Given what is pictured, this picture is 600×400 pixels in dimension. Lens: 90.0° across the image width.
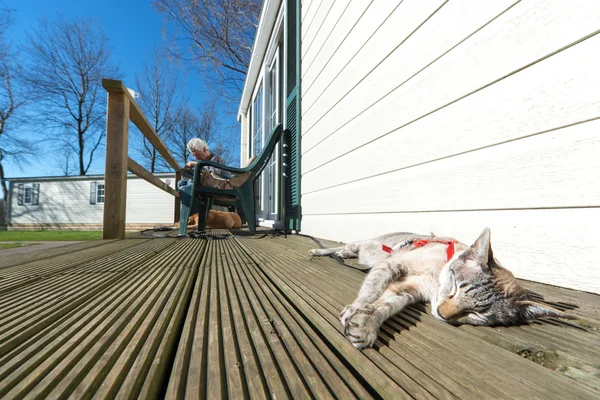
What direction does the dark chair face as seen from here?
to the viewer's left

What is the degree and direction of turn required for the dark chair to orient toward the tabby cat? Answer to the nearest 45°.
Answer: approximately 90° to its left

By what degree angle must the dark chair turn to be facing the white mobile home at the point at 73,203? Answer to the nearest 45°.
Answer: approximately 45° to its right

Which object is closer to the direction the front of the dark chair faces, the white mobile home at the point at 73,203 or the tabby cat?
the white mobile home
